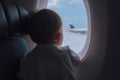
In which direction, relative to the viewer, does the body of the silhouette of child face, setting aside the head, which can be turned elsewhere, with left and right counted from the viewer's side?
facing away from the viewer and to the right of the viewer
